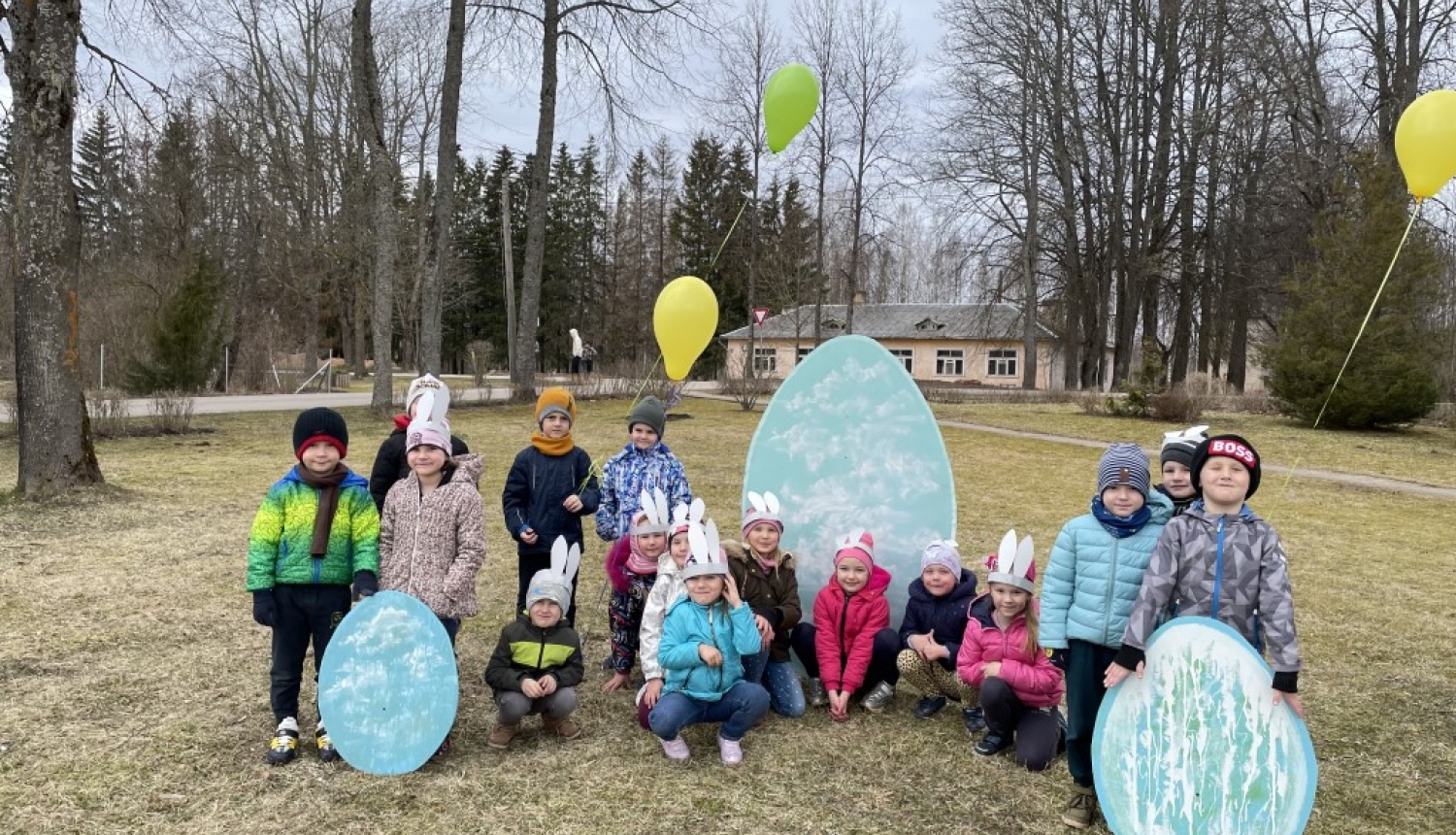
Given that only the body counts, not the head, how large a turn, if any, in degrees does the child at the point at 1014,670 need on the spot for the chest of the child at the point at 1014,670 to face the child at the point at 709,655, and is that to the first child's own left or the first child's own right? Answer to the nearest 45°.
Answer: approximately 45° to the first child's own right

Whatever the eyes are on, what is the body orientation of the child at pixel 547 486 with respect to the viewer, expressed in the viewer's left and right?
facing the viewer

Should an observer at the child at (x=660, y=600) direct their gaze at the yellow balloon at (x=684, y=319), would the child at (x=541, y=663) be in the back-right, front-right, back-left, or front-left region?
back-left

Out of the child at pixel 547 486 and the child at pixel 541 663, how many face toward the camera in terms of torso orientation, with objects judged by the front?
2

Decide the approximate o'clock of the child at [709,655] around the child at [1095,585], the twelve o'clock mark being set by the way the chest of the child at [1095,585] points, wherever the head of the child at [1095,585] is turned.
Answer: the child at [709,655] is roughly at 3 o'clock from the child at [1095,585].

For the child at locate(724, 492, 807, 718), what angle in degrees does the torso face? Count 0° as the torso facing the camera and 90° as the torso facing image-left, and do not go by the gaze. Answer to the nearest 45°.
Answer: approximately 0°

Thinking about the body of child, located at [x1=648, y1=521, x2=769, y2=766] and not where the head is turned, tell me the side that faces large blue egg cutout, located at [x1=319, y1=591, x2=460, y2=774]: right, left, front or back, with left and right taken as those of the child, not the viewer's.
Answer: right
